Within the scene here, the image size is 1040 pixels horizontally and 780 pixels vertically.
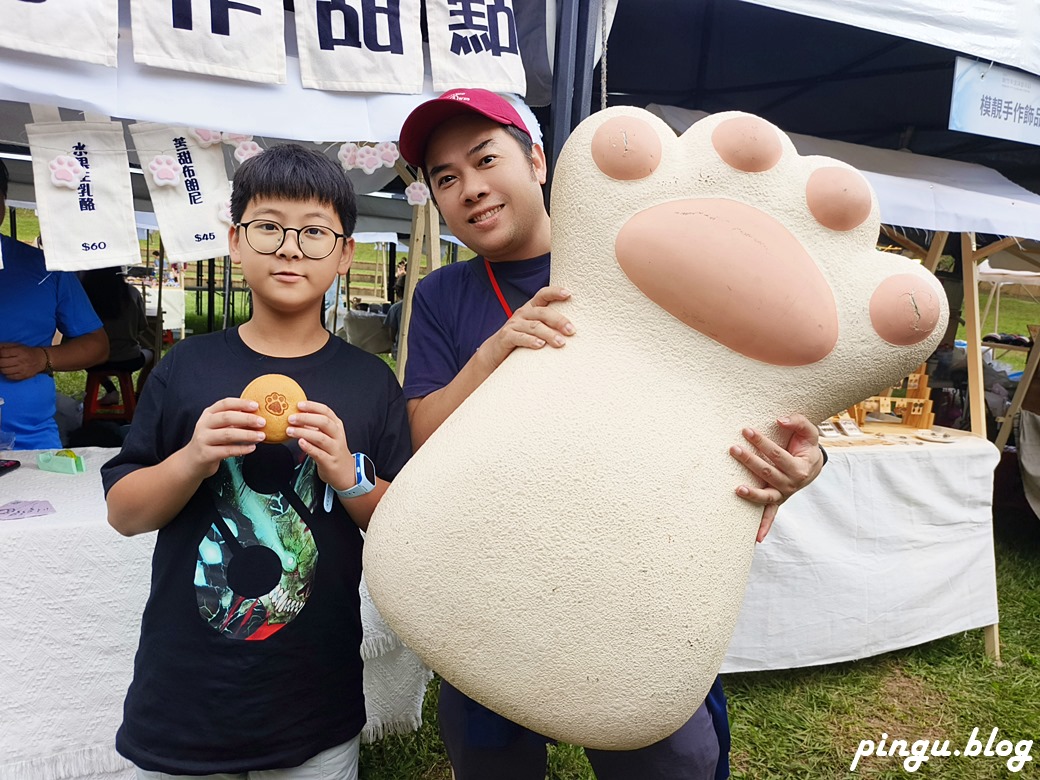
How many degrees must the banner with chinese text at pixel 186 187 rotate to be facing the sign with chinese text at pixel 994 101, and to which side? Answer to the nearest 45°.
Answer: approximately 90° to its left

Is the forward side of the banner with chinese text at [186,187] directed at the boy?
yes

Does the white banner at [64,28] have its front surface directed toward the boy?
yes
